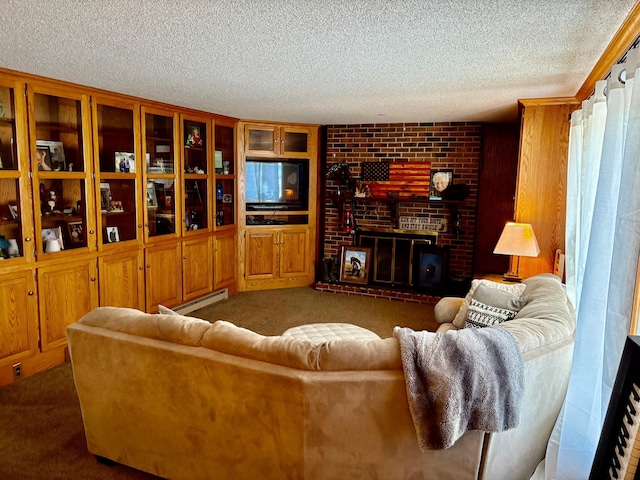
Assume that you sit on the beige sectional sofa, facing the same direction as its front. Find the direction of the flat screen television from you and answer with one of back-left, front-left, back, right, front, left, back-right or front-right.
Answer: front

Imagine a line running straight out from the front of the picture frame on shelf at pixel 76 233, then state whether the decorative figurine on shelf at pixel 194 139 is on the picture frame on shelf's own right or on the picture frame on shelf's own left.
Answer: on the picture frame on shelf's own left

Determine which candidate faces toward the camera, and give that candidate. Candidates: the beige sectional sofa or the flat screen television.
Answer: the flat screen television

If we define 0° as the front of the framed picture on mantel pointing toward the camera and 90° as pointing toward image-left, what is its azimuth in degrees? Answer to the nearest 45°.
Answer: approximately 0°

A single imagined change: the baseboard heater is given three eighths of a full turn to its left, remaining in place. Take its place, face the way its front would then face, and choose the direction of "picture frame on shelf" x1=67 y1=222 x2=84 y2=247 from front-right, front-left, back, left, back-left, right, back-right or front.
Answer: back-left

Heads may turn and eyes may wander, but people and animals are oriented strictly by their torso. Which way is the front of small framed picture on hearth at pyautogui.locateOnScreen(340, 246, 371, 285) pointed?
toward the camera

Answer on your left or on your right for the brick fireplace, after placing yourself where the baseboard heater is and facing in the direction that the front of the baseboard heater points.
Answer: on your left

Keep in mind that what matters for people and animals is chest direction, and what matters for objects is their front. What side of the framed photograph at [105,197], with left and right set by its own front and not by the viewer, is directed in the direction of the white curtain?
front

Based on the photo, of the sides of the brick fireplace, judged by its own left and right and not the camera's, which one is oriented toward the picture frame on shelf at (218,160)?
right

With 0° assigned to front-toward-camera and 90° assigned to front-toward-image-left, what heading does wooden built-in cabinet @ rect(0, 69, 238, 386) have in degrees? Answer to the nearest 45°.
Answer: approximately 315°

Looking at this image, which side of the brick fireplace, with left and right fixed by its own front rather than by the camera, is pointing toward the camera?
front

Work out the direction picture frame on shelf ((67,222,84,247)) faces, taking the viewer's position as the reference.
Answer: facing the viewer and to the right of the viewer

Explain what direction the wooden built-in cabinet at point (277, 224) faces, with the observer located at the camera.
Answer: facing the viewer

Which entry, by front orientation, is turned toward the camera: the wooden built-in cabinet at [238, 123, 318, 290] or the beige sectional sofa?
the wooden built-in cabinet

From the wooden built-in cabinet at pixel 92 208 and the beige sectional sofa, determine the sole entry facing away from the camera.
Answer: the beige sectional sofa

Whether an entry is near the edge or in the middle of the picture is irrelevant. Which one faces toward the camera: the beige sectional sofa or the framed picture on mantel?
the framed picture on mantel

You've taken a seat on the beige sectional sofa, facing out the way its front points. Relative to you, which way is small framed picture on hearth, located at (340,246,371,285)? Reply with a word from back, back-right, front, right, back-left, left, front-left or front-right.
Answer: front

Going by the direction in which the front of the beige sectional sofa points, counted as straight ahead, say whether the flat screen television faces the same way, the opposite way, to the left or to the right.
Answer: the opposite way

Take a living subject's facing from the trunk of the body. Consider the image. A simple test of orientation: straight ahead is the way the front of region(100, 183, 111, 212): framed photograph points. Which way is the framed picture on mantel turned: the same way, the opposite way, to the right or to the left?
to the right

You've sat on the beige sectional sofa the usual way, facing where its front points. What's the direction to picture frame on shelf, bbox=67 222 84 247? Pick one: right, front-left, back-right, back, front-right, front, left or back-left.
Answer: front-left
